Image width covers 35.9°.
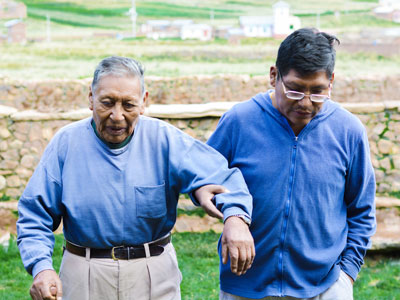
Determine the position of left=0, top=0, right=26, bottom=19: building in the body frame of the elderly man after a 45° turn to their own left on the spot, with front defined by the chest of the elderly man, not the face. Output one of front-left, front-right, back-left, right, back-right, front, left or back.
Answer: back-left

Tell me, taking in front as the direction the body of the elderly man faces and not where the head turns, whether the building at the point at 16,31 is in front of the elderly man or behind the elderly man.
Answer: behind

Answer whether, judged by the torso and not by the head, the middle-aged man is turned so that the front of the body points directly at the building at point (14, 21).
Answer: no

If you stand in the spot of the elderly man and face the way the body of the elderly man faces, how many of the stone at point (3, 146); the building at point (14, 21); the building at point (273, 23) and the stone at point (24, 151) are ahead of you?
0

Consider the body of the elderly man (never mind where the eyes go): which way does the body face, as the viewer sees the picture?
toward the camera

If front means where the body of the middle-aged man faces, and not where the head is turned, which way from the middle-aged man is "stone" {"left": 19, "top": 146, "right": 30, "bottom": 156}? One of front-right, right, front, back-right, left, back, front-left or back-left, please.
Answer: back-right

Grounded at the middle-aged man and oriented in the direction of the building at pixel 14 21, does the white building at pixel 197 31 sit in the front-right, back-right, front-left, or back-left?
front-right

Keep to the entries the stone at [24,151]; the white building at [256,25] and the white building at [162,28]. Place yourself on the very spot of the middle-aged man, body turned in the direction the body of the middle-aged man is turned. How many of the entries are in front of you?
0

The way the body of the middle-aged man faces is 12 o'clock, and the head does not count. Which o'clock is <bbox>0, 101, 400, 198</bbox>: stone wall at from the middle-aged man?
The stone wall is roughly at 5 o'clock from the middle-aged man.

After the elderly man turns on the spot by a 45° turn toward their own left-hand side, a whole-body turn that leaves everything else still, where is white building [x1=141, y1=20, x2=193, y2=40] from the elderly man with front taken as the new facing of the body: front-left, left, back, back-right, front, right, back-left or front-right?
back-left

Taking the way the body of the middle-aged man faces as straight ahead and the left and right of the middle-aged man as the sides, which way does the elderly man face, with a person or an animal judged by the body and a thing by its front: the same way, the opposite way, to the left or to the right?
the same way

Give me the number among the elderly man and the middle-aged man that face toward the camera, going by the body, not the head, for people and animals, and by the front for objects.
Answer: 2

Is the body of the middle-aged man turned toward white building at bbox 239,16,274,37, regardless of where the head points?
no

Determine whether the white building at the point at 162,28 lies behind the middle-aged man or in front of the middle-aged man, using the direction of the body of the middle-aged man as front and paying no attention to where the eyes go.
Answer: behind

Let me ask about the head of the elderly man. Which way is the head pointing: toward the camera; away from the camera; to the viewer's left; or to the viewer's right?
toward the camera

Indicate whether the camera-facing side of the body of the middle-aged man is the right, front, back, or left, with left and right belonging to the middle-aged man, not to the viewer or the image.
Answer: front

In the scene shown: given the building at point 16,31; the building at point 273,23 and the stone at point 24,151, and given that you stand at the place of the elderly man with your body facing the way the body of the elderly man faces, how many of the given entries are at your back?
3

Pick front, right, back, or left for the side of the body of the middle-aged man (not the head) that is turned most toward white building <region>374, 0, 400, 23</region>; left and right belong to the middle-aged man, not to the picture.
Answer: back

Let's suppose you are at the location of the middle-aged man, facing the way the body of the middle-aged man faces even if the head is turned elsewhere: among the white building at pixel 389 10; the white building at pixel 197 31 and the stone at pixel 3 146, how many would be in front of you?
0
